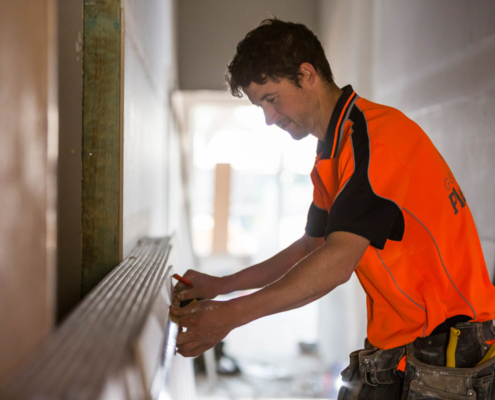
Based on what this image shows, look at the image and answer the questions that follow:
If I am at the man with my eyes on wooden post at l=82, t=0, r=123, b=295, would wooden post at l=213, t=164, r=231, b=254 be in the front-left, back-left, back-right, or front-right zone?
front-right

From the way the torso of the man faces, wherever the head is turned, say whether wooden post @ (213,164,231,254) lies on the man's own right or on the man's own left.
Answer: on the man's own right

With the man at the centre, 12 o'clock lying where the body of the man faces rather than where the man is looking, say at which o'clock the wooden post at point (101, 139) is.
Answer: The wooden post is roughly at 12 o'clock from the man.

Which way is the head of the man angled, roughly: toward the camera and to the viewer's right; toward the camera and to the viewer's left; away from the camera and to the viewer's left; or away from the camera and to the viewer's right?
toward the camera and to the viewer's left

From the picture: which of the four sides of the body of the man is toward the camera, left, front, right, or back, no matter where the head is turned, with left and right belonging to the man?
left
